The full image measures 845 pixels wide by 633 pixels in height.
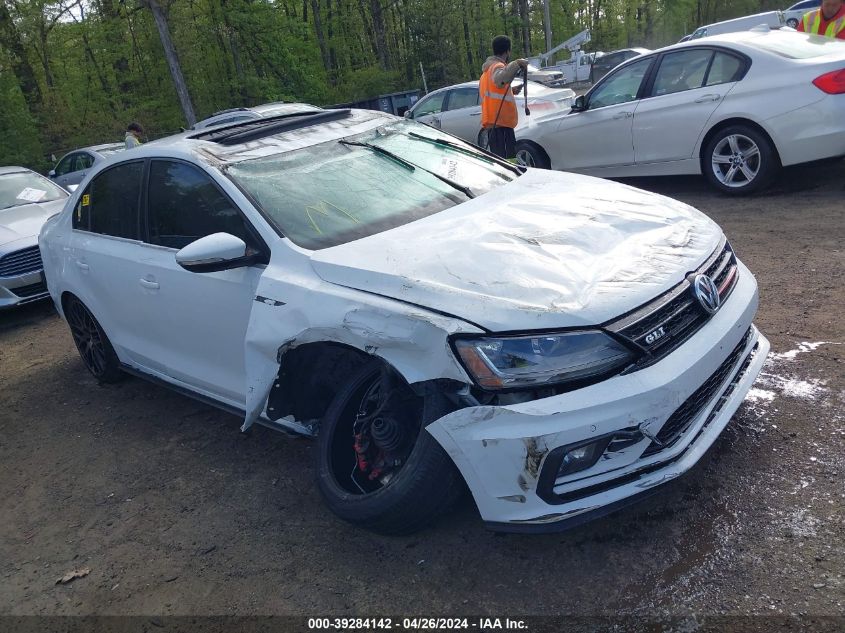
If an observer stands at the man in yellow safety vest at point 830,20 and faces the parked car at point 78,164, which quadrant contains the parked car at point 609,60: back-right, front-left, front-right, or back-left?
front-right

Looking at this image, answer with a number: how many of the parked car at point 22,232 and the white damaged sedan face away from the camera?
0

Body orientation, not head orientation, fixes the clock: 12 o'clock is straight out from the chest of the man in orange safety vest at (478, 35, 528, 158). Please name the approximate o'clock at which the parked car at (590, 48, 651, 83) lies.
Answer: The parked car is roughly at 11 o'clock from the man in orange safety vest.

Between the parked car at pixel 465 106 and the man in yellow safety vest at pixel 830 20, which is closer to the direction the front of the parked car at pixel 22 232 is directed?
the man in yellow safety vest

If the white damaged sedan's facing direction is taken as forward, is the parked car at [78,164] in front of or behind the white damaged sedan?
behind

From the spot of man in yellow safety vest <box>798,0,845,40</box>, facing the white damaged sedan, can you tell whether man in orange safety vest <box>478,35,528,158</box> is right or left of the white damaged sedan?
right

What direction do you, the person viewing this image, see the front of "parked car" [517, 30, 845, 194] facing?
facing away from the viewer and to the left of the viewer

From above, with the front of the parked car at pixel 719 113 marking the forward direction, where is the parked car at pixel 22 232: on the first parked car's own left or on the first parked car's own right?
on the first parked car's own left

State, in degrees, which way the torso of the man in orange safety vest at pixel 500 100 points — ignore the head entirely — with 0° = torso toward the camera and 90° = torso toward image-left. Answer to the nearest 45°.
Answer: approximately 225°

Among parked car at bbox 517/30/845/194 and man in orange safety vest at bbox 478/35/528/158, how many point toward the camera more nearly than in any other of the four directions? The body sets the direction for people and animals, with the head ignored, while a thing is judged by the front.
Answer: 0

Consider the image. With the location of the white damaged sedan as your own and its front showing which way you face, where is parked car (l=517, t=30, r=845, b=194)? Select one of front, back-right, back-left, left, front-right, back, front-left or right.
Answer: left

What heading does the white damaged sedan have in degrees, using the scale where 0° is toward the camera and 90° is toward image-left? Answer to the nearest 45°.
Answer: approximately 315°

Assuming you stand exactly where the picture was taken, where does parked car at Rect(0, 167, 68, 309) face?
facing the viewer and to the right of the viewer

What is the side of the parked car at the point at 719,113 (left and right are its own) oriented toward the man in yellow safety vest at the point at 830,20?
right

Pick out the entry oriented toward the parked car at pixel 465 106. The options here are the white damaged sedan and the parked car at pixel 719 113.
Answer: the parked car at pixel 719 113

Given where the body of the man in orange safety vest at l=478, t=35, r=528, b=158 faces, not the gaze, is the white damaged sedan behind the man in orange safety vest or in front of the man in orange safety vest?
behind
